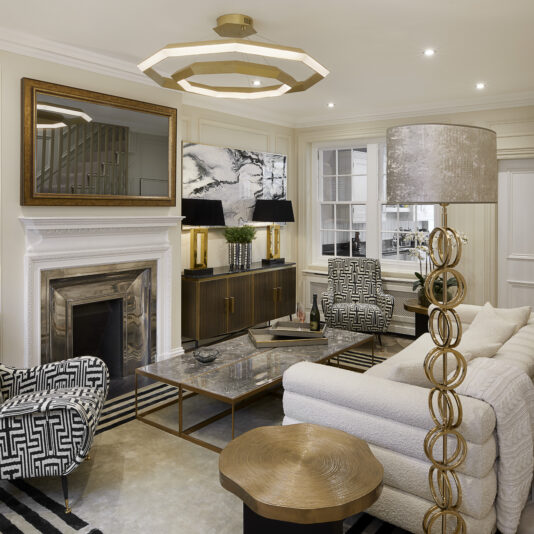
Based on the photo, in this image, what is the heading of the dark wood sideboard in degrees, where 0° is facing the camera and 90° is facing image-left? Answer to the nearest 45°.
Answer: approximately 315°

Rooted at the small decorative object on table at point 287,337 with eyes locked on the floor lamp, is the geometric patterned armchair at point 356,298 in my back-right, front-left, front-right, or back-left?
back-left

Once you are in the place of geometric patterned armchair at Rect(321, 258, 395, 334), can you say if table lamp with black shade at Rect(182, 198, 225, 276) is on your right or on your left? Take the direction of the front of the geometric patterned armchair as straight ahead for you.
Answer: on your right

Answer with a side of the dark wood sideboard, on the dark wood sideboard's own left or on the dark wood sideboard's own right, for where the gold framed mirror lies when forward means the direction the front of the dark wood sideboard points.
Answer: on the dark wood sideboard's own right
